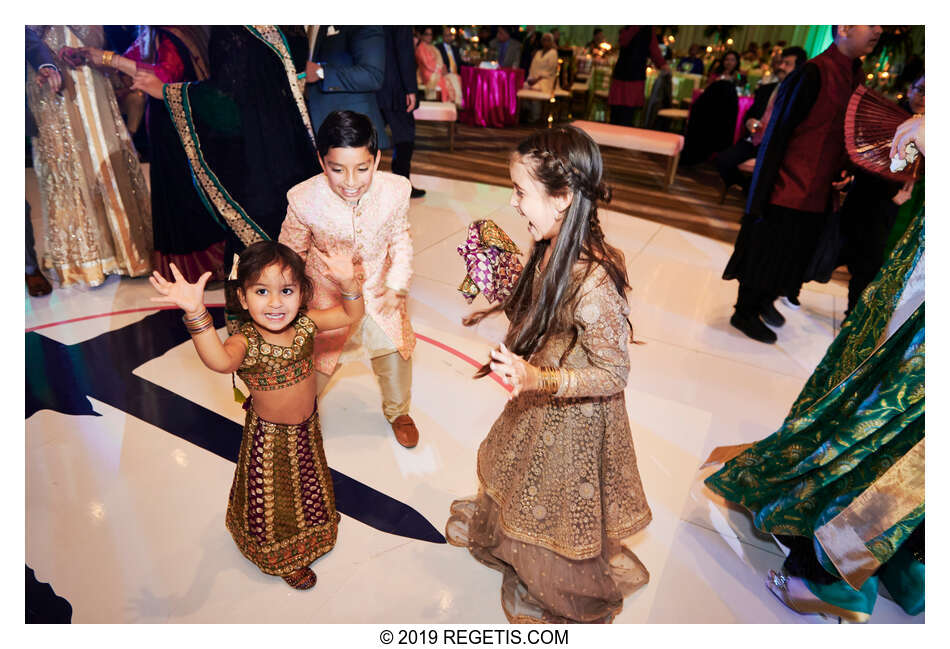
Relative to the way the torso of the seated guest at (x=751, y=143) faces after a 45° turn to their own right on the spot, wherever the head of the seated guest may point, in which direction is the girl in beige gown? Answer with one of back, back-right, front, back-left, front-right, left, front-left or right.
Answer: left

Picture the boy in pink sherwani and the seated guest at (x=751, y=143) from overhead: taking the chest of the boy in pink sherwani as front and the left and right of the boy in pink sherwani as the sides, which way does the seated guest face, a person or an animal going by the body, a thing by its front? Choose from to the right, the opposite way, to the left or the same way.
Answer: to the right

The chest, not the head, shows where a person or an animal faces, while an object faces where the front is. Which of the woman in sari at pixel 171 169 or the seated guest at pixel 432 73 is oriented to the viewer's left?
the woman in sari

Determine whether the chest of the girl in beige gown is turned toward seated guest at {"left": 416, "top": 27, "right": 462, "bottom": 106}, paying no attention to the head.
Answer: no

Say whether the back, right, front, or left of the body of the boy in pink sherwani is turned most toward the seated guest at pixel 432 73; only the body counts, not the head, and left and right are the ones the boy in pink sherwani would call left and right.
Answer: back

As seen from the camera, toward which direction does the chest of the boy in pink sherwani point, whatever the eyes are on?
toward the camera

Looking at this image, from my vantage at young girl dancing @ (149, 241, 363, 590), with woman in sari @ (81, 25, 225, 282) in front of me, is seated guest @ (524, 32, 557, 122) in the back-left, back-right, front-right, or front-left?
front-right

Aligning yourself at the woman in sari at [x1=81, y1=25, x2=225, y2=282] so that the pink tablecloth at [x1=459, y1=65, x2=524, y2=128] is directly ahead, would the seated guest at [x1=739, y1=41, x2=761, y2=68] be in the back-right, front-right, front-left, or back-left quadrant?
front-right

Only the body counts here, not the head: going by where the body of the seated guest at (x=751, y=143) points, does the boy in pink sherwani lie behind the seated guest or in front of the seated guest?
in front

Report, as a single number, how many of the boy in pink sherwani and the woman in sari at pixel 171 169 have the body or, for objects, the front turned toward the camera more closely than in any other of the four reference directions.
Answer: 1

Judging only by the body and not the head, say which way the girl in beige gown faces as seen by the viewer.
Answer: to the viewer's left

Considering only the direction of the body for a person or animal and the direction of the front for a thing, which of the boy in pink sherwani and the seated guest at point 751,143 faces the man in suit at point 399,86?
the seated guest

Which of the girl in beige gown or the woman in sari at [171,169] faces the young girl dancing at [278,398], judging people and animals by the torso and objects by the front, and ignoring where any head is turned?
the girl in beige gown

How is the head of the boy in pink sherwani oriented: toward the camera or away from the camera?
toward the camera
